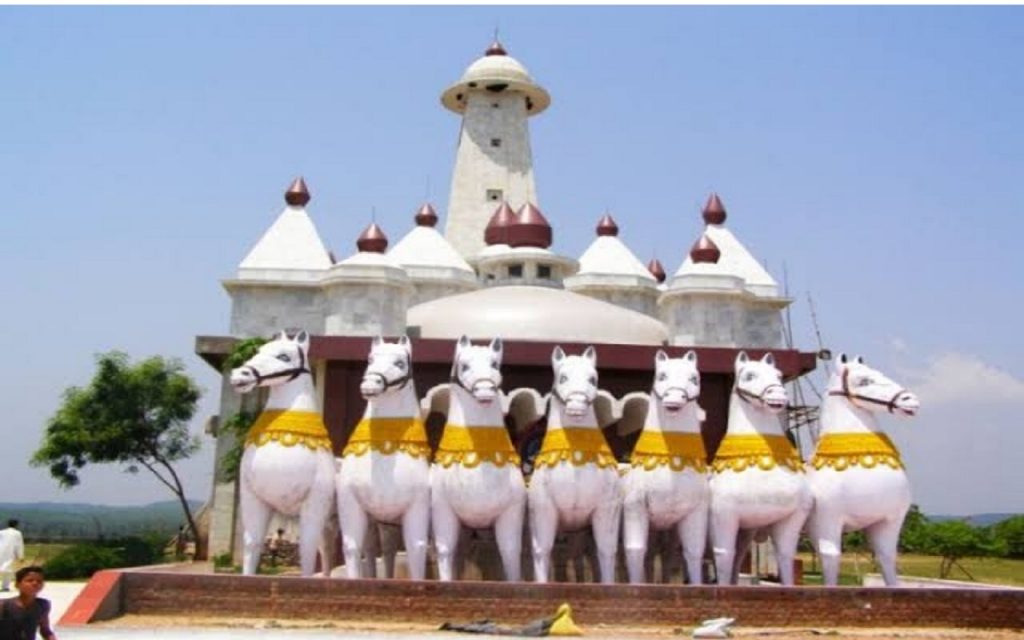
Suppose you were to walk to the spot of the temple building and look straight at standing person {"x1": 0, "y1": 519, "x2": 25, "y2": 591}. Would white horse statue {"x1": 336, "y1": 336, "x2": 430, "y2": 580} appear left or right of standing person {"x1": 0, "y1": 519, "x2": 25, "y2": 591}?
left

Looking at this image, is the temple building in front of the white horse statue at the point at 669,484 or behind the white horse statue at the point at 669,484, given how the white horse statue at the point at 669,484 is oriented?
behind

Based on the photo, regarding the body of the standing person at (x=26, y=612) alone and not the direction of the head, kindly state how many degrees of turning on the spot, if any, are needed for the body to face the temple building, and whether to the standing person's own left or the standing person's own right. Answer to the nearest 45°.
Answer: approximately 135° to the standing person's own left

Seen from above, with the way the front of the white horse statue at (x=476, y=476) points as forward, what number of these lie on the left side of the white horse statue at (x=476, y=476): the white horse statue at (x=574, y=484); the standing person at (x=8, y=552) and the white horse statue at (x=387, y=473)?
1

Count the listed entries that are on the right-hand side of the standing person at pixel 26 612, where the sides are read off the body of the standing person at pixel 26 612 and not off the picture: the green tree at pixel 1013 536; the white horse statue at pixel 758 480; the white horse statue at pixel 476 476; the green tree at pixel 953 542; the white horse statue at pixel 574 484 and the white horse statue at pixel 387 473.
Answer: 0

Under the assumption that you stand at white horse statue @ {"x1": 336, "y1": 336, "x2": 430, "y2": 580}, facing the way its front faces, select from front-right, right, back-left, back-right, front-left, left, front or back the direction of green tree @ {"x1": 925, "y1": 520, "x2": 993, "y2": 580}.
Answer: back-left

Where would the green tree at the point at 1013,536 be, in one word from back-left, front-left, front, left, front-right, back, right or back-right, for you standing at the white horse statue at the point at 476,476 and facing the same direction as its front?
back-left

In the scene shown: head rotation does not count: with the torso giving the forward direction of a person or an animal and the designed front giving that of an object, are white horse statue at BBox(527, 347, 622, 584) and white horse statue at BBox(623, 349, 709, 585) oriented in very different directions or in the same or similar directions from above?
same or similar directions

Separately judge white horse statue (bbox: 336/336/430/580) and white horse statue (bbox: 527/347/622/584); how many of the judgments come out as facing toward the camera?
2

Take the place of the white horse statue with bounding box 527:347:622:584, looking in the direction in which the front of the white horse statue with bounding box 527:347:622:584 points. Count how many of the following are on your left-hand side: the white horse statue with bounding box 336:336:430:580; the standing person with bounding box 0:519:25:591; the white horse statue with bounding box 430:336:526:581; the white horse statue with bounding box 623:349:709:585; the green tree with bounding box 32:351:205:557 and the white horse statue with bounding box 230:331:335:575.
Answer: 1

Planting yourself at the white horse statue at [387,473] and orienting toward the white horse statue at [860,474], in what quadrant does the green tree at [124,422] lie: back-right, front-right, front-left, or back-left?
back-left

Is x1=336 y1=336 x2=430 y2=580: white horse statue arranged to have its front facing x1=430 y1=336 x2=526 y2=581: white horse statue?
no

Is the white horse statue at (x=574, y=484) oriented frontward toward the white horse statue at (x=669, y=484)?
no

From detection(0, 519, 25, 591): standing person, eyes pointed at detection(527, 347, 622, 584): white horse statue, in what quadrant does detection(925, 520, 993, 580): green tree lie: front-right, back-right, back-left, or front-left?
front-left

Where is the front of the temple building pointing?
toward the camera

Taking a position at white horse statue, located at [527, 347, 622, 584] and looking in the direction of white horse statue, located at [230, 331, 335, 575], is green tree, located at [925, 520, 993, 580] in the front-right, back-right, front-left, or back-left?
back-right

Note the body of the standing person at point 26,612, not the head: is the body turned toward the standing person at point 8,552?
no

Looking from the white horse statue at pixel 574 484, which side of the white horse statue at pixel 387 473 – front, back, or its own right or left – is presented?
left

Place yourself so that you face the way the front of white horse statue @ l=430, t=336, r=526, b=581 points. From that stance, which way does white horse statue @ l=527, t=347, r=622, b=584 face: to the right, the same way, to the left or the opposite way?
the same way
